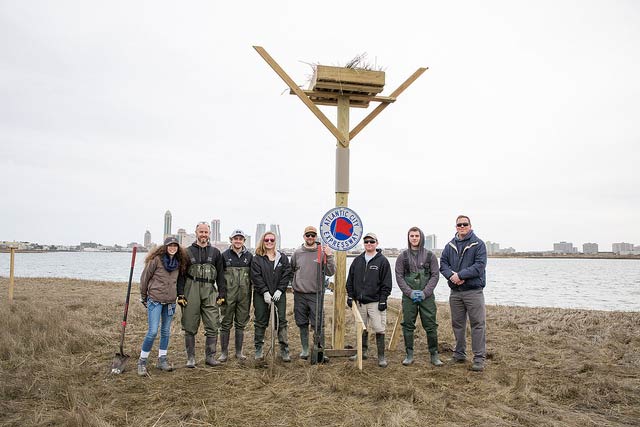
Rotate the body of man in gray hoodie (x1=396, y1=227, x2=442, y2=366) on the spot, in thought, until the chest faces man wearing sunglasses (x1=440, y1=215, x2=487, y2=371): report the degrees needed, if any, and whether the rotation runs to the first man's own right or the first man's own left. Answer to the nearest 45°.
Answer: approximately 90° to the first man's own left

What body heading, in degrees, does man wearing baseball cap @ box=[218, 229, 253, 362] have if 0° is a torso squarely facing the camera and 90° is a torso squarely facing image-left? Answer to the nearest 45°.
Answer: approximately 0°

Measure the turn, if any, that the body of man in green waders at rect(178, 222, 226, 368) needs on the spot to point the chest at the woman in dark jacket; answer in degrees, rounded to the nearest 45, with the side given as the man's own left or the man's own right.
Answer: approximately 90° to the man's own left

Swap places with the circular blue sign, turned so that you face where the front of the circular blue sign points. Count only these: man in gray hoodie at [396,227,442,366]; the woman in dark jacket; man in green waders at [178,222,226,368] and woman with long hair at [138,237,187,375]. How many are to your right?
3

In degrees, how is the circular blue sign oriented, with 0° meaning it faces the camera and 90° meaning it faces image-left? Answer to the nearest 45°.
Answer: approximately 0°

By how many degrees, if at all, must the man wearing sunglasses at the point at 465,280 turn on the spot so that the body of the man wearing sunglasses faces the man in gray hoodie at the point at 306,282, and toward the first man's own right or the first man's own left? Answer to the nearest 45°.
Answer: approximately 90° to the first man's own right

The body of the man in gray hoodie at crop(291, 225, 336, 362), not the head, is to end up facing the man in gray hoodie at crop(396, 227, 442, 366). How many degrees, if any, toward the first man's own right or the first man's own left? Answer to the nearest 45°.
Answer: approximately 90° to the first man's own left

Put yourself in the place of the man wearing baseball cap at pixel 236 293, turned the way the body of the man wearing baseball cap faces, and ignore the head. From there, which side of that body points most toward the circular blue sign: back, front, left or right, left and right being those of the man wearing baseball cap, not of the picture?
left
